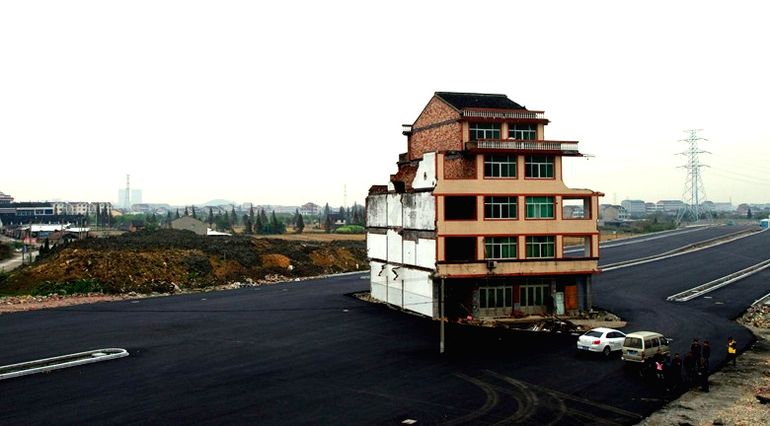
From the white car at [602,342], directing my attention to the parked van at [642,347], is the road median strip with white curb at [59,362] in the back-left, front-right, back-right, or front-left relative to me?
back-right

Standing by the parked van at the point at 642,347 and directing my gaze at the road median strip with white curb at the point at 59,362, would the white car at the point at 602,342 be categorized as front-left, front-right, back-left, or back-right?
front-right

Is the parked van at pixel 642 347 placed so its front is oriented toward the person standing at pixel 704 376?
no

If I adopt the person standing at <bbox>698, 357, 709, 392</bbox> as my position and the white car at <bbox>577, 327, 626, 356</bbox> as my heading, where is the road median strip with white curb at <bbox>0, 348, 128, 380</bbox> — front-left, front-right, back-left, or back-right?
front-left

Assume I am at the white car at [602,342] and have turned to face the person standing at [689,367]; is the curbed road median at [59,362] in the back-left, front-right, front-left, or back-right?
back-right
